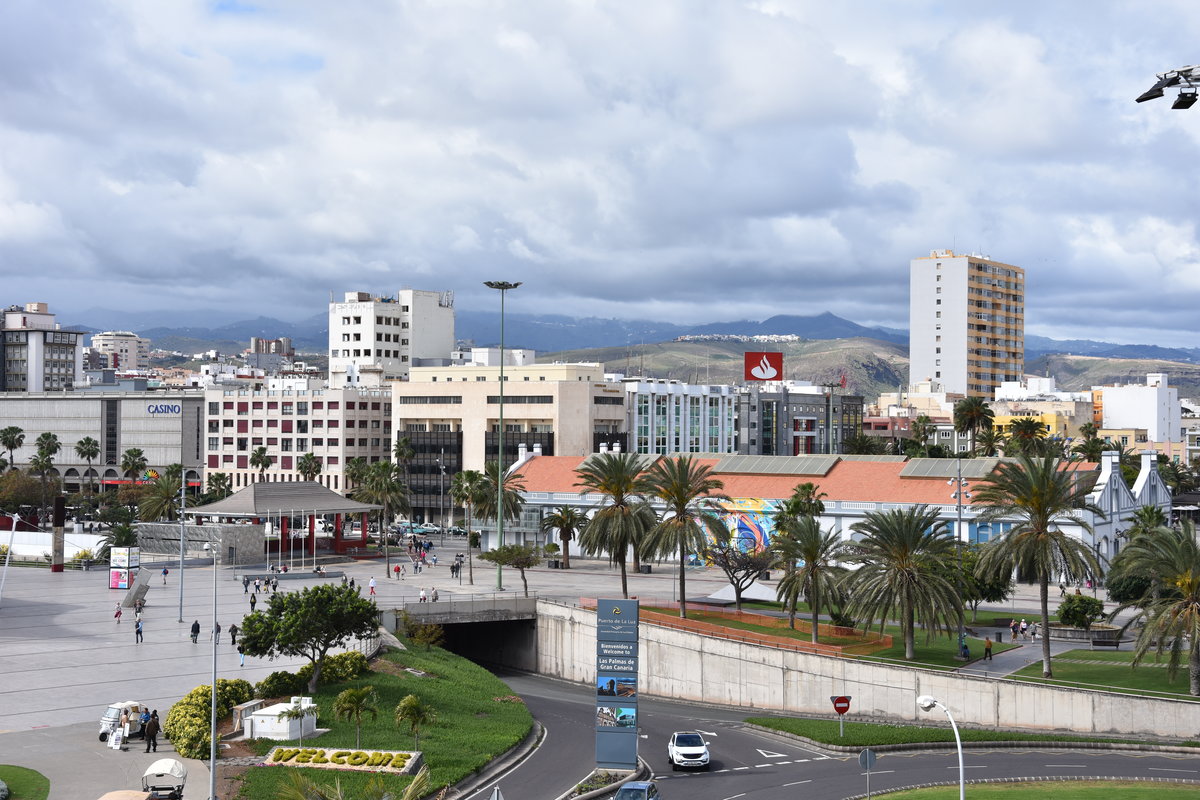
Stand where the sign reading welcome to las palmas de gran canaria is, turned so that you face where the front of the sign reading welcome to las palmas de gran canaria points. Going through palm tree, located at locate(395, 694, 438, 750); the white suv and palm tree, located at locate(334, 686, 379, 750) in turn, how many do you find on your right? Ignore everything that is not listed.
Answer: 2

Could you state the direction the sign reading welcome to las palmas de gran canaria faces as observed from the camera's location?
facing the viewer

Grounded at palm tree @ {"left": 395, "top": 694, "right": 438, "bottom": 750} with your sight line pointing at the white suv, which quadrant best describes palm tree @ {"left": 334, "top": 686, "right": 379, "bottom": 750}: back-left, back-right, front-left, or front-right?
back-left

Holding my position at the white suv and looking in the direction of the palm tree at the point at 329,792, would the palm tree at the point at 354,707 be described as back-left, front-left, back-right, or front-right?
front-right

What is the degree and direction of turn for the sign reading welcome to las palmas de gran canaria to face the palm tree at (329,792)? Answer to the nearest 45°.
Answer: approximately 45° to its right

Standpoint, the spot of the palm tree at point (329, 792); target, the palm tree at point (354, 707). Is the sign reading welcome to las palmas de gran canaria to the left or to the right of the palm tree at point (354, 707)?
right

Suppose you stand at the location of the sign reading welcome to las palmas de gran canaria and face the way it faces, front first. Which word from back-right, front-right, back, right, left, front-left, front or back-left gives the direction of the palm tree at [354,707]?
right

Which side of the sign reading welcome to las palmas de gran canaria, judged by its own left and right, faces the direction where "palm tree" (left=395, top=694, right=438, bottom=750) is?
right

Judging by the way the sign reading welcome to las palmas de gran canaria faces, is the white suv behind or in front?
behind
